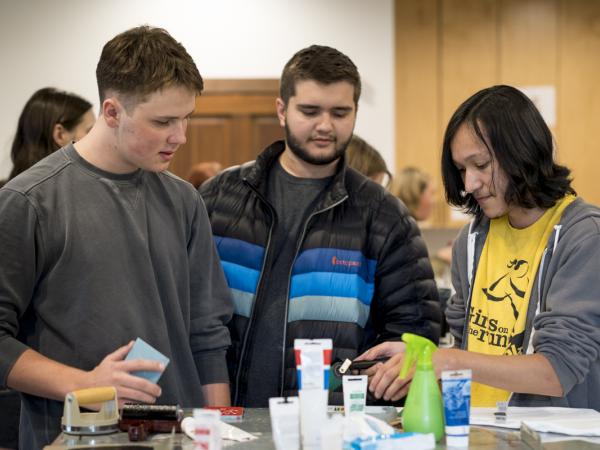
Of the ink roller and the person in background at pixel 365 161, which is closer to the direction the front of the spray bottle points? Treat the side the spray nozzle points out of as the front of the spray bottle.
the ink roller

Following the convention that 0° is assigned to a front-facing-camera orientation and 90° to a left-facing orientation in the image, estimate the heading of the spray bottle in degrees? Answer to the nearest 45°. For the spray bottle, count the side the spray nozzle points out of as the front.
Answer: approximately 90°

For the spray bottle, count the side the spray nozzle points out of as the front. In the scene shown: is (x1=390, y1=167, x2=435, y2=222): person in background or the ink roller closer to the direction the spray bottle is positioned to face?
the ink roller

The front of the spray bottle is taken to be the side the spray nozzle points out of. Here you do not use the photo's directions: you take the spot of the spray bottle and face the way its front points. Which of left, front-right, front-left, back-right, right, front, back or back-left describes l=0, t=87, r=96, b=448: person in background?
front-right

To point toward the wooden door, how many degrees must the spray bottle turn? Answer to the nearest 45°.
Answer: approximately 90° to its right

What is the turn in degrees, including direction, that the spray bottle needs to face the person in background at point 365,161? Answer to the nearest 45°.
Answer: approximately 90° to its right

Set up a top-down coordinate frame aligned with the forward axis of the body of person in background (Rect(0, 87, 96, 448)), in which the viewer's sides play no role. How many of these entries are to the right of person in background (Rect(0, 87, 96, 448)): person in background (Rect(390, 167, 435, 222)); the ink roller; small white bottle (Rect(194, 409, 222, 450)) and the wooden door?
2

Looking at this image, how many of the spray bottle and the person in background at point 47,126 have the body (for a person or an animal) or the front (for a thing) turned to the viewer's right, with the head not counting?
1

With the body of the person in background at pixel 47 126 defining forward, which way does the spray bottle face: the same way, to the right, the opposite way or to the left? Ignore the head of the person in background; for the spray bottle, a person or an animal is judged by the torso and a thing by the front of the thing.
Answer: the opposite way

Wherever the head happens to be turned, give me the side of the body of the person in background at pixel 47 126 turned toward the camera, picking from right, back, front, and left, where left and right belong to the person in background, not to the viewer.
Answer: right

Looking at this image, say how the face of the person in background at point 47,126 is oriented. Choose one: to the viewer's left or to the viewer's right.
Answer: to the viewer's right
